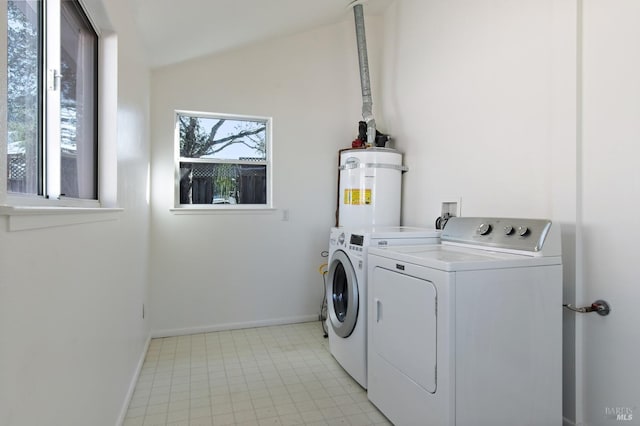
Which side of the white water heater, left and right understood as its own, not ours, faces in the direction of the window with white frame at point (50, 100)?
front

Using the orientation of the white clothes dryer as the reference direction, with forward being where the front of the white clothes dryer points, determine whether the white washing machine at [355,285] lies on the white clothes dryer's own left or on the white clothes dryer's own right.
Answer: on the white clothes dryer's own right

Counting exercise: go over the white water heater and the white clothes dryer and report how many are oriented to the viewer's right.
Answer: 0

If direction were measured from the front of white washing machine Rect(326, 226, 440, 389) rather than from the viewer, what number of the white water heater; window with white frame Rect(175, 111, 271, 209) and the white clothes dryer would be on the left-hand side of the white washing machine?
1

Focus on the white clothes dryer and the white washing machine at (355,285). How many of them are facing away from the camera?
0

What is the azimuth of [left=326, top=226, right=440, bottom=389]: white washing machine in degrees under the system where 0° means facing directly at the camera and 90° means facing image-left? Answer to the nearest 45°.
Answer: approximately 45°

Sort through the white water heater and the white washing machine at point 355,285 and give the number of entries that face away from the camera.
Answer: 0

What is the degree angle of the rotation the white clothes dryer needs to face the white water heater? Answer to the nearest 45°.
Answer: approximately 90° to its right
